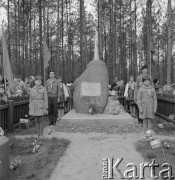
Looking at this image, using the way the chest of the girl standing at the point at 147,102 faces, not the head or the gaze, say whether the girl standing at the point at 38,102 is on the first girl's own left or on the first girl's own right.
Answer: on the first girl's own right

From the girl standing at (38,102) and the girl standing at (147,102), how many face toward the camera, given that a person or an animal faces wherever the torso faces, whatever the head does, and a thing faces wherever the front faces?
2

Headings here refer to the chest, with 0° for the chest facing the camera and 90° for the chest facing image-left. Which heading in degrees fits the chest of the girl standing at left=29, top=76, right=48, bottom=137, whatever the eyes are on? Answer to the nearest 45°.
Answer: approximately 0°

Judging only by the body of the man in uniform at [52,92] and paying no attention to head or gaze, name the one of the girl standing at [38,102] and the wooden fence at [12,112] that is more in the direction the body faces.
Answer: the girl standing

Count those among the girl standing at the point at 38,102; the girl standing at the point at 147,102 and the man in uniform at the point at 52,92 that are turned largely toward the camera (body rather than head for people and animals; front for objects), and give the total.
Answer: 3

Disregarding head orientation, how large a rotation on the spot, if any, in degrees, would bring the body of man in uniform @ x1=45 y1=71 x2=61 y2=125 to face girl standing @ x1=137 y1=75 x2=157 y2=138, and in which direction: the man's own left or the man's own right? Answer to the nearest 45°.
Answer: approximately 45° to the man's own left

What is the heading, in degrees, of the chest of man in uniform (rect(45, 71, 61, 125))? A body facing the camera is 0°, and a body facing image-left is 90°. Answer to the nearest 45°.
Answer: approximately 0°

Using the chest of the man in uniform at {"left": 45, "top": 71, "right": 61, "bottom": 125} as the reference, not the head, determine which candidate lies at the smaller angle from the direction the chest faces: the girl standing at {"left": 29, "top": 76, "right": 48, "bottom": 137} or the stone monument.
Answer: the girl standing

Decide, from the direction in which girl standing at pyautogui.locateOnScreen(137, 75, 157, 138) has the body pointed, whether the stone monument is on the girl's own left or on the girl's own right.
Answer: on the girl's own right

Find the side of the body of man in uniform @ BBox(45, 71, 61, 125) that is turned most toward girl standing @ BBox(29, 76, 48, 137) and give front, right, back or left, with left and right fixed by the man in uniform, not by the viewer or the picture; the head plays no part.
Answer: front
